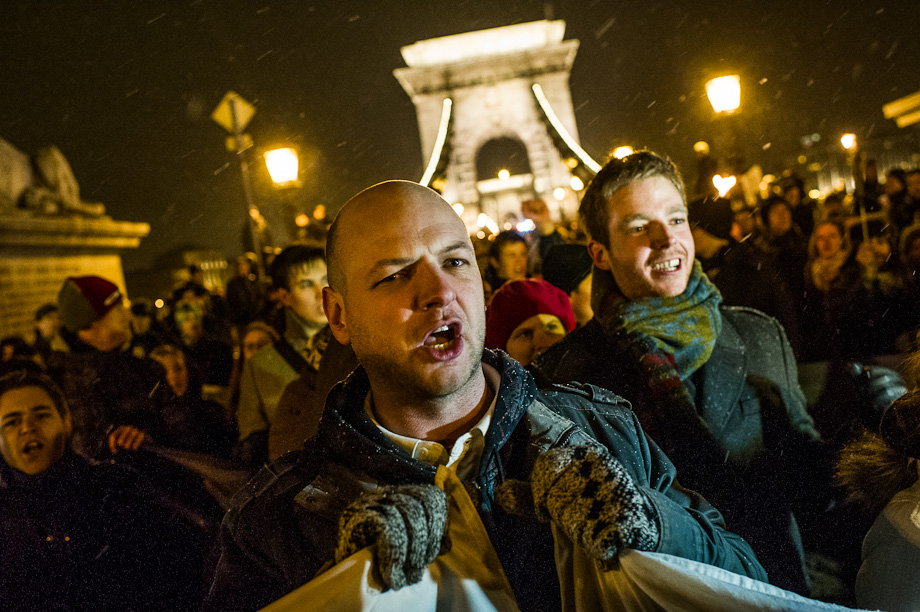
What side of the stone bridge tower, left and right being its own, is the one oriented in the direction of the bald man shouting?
front

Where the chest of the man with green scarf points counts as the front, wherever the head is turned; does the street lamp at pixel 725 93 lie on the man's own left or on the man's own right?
on the man's own left

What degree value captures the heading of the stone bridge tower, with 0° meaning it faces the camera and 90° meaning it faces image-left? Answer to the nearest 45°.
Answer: approximately 0°

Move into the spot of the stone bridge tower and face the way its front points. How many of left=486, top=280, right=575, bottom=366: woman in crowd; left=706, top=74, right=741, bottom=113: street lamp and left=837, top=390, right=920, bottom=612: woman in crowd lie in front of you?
3

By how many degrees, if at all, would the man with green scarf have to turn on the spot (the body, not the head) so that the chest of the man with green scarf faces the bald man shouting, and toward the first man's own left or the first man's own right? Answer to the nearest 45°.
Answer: approximately 90° to the first man's own right

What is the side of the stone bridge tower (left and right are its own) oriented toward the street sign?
front

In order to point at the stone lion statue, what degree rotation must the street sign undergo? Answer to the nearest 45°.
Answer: approximately 135° to its right

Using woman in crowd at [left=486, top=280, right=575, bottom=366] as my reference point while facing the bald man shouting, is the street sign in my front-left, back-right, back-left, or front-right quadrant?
back-right

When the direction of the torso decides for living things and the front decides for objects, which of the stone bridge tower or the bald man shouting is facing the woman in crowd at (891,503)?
the stone bridge tower

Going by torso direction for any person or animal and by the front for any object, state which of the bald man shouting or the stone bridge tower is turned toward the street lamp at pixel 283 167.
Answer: the stone bridge tower
